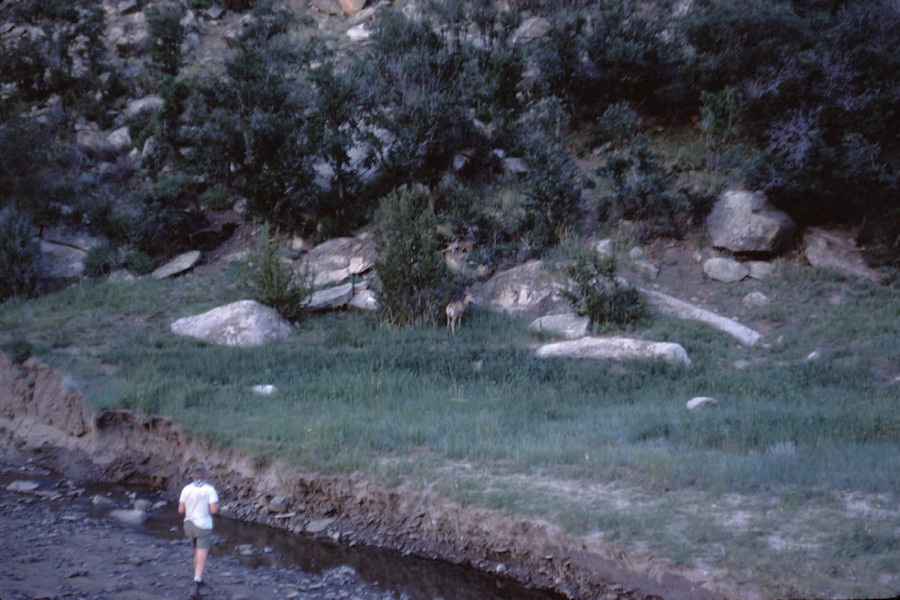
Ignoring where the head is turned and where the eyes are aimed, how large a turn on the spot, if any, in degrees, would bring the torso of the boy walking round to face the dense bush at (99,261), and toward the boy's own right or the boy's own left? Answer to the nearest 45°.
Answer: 0° — they already face it

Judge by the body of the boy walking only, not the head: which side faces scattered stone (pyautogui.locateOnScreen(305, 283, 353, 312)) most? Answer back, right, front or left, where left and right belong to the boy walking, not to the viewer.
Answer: front

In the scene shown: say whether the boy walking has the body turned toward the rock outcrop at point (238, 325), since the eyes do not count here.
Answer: yes

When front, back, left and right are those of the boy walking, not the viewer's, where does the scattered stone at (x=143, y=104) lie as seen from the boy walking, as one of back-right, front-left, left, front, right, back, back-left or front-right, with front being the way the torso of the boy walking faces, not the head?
front

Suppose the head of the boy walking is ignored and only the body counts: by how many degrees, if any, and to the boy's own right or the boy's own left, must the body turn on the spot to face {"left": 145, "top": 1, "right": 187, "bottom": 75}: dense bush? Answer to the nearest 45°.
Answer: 0° — they already face it

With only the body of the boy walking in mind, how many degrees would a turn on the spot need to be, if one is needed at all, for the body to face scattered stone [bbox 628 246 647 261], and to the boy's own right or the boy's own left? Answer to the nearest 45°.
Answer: approximately 45° to the boy's own right

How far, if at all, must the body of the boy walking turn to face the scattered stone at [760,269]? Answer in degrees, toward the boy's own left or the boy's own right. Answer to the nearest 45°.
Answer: approximately 45° to the boy's own right

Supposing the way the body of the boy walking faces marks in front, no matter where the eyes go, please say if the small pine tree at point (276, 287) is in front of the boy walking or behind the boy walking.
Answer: in front

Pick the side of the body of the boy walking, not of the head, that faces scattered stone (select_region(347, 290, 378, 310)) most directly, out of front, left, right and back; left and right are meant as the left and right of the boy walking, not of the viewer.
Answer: front

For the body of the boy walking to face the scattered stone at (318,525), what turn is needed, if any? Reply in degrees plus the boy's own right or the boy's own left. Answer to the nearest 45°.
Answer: approximately 45° to the boy's own right

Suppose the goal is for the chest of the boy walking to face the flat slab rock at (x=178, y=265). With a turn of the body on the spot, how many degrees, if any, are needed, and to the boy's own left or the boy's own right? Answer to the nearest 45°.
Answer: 0° — they already face it

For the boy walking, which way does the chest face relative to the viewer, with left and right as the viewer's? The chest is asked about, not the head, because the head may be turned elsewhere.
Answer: facing away from the viewer
